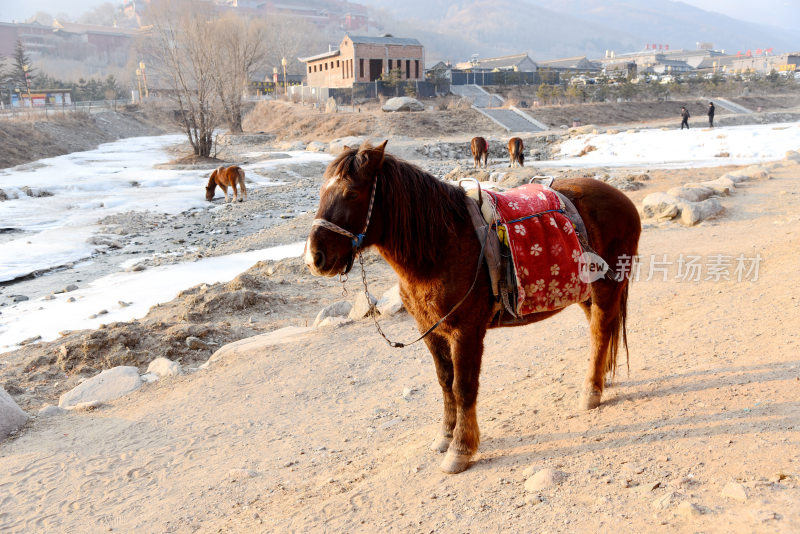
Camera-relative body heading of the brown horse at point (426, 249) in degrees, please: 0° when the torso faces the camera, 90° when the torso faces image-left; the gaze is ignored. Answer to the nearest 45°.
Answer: approximately 45°

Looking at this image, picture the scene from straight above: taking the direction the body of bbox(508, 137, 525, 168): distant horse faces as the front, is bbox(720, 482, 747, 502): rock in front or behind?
behind

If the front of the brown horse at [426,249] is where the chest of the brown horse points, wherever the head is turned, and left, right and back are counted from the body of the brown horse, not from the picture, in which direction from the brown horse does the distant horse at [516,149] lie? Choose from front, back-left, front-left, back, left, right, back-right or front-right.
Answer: back-right

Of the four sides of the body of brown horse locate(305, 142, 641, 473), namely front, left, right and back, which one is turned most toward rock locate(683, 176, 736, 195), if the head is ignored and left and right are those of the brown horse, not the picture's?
back

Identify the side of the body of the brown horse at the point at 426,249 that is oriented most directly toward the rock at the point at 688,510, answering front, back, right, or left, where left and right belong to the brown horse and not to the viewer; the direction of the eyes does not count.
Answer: left
